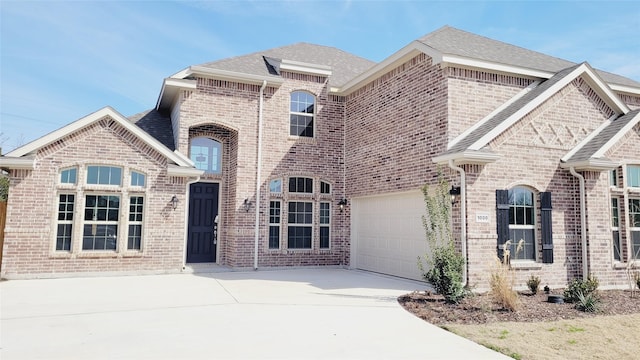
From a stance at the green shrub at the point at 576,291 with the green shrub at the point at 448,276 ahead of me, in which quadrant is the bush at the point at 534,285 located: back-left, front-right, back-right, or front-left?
front-right

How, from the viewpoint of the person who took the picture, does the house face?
facing the viewer

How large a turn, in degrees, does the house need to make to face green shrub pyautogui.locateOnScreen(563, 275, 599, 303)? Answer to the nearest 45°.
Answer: approximately 45° to its left

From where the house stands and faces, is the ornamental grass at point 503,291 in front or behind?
in front

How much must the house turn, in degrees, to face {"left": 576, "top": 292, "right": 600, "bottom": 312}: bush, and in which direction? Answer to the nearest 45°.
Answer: approximately 45° to its left

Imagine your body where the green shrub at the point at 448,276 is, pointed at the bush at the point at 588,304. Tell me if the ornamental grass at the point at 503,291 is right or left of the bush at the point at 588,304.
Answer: right

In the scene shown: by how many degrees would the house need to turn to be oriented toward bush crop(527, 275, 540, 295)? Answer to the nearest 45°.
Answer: approximately 45° to its left
